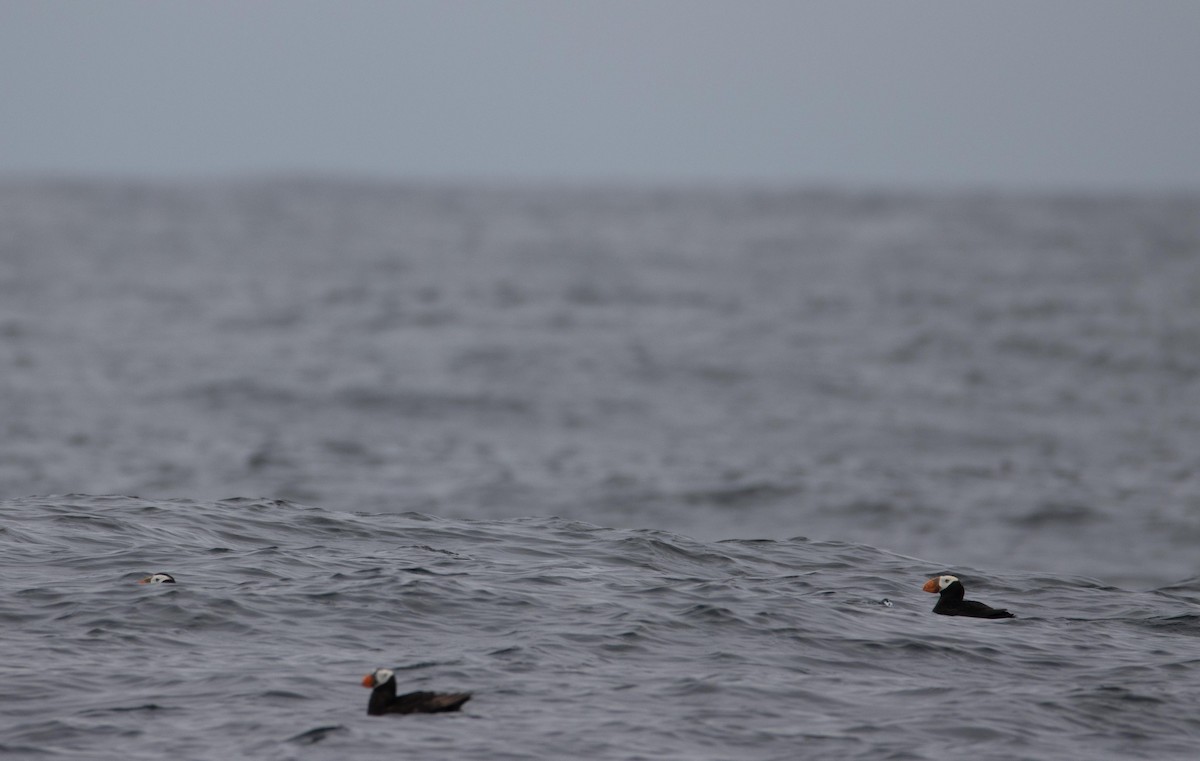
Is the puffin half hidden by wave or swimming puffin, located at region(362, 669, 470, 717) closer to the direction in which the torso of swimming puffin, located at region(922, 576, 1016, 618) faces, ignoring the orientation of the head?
the puffin half hidden by wave

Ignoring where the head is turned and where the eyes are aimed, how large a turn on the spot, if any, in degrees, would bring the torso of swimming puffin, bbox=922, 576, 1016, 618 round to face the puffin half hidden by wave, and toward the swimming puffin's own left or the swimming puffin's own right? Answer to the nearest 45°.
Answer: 0° — it already faces it

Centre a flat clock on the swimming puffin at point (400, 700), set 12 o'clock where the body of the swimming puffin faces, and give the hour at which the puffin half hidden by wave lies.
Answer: The puffin half hidden by wave is roughly at 2 o'clock from the swimming puffin.

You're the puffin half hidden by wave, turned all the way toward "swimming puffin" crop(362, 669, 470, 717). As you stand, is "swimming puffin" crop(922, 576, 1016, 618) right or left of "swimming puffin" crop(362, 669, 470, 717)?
left

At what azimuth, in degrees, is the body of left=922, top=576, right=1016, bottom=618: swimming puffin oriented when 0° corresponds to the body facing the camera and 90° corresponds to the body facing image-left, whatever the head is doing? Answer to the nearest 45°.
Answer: approximately 90°

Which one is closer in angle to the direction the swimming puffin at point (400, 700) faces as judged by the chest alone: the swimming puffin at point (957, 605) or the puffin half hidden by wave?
the puffin half hidden by wave

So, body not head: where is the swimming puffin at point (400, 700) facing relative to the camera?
to the viewer's left

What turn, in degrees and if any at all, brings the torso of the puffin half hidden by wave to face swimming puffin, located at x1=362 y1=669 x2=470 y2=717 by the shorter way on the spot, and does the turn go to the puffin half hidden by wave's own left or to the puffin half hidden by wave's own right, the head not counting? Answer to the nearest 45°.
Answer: approximately 135° to the puffin half hidden by wave's own left

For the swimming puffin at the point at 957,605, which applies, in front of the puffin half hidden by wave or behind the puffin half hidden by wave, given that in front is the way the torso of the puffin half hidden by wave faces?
behind

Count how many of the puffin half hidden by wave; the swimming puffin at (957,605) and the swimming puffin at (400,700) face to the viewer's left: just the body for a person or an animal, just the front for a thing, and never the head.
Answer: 3

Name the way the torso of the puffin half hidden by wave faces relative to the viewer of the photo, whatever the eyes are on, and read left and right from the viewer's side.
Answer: facing to the left of the viewer

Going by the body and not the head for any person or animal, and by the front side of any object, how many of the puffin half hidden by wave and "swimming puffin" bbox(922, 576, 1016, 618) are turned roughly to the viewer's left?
2

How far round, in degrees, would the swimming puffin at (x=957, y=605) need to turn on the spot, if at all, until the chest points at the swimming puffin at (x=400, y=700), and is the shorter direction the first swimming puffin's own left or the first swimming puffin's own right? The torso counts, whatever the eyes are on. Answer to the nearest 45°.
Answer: approximately 45° to the first swimming puffin's own left
